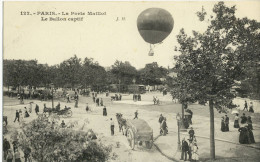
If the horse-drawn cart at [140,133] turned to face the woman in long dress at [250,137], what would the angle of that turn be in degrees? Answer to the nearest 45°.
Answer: approximately 135° to its right

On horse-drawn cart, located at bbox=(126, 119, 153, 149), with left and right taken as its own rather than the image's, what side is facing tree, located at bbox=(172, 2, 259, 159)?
back

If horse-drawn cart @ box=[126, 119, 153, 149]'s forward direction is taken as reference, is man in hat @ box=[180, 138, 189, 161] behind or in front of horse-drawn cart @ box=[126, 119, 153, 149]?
behind

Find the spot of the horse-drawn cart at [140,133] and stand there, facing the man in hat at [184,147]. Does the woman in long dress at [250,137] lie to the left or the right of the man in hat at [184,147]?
left

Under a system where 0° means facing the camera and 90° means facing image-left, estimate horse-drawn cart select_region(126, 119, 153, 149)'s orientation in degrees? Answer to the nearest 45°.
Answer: approximately 135°
